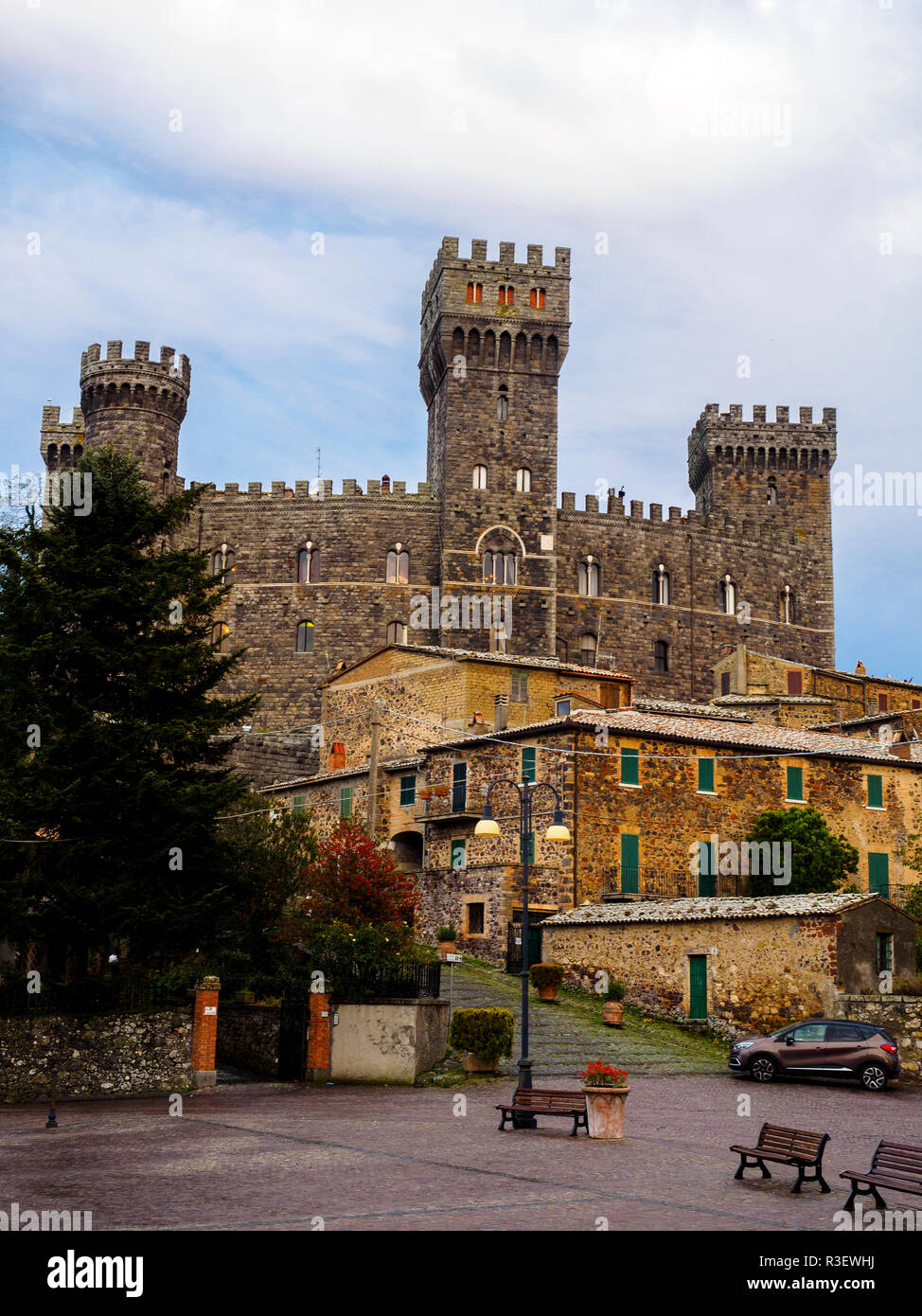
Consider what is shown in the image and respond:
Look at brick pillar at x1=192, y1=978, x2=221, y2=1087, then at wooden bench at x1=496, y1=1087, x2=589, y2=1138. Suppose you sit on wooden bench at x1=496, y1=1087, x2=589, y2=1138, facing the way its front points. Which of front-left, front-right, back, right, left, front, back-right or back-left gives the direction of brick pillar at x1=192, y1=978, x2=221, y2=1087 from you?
right

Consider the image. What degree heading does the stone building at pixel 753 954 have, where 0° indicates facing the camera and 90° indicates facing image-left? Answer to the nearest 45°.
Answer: approximately 45°

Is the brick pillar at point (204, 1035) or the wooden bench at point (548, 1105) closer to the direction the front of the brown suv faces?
the brick pillar

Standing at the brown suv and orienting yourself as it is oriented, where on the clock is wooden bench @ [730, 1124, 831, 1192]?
The wooden bench is roughly at 9 o'clock from the brown suv.

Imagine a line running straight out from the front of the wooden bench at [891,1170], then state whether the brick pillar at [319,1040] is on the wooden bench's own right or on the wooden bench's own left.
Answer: on the wooden bench's own right

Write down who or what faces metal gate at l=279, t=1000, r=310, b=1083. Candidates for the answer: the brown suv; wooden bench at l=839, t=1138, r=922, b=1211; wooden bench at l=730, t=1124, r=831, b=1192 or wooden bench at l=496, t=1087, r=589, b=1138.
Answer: the brown suv

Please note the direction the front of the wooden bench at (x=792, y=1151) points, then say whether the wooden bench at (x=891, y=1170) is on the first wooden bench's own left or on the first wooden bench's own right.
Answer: on the first wooden bench's own left

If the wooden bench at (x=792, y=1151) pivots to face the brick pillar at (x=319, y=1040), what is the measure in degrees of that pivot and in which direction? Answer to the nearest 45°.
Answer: approximately 90° to its right

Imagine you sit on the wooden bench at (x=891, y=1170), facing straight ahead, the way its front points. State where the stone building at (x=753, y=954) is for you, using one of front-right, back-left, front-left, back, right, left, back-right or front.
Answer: back-right

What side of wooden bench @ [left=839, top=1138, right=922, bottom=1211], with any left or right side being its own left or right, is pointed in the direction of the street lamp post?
right

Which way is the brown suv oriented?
to the viewer's left

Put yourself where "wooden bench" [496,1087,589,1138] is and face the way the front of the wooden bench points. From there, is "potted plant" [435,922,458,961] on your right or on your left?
on your right

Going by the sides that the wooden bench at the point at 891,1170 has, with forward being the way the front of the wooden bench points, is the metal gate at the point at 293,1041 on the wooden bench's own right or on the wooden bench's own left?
on the wooden bench's own right
